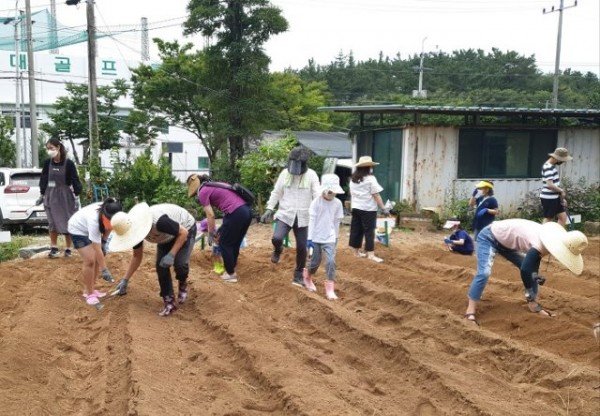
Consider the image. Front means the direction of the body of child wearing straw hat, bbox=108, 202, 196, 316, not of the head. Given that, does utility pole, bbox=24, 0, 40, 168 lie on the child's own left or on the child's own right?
on the child's own right

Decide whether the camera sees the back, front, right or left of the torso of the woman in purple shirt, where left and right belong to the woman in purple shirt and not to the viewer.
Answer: left

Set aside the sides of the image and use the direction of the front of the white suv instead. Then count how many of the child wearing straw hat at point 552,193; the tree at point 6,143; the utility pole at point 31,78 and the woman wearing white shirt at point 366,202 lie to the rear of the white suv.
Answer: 2

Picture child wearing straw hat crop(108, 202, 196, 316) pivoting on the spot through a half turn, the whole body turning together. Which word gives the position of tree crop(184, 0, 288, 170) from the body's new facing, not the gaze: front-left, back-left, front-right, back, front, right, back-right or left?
front-left

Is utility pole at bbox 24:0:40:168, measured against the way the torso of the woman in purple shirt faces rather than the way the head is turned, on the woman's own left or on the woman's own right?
on the woman's own right

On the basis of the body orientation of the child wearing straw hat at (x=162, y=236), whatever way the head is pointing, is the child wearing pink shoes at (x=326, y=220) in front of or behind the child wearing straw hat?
behind

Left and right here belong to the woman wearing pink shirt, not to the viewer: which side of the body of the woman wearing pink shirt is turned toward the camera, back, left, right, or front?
right

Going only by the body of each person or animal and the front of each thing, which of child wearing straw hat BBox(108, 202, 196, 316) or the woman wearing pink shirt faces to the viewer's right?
the woman wearing pink shirt

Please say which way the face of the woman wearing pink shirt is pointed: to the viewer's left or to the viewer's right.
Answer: to the viewer's right

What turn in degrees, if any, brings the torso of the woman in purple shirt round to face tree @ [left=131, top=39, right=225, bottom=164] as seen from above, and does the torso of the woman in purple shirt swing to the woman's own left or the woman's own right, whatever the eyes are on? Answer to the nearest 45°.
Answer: approximately 90° to the woman's own right
